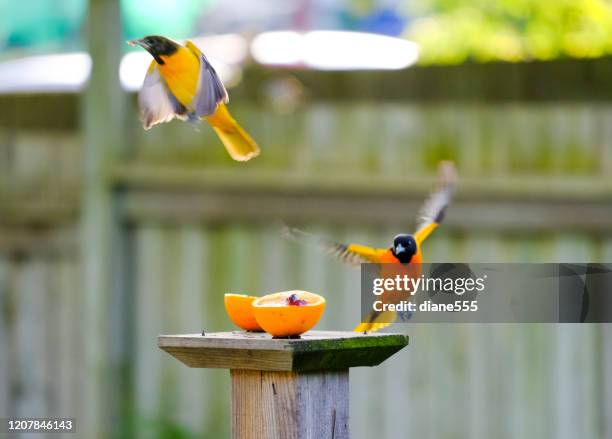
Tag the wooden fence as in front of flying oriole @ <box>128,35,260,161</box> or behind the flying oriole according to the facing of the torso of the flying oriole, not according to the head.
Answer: behind

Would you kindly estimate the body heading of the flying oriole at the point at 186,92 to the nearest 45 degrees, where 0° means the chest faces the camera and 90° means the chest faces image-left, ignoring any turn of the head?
approximately 45°
